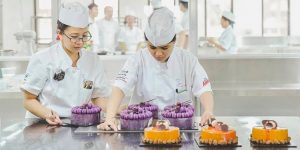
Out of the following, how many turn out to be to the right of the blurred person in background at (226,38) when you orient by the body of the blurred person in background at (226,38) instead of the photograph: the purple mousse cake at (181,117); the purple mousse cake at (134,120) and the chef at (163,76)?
0

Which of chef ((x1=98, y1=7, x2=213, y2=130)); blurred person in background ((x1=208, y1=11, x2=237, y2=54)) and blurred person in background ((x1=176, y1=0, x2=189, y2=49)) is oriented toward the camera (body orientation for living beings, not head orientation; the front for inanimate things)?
the chef

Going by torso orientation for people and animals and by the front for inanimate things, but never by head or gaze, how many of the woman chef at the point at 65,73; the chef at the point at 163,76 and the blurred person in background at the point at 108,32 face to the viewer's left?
0

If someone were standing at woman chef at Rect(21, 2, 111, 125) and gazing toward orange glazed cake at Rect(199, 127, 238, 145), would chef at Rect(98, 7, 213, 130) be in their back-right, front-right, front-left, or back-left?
front-left

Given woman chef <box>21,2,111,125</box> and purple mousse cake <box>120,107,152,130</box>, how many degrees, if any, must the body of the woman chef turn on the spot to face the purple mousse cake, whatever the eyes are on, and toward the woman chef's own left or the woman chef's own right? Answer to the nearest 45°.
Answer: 0° — they already face it

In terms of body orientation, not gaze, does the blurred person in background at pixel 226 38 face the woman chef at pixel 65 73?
no

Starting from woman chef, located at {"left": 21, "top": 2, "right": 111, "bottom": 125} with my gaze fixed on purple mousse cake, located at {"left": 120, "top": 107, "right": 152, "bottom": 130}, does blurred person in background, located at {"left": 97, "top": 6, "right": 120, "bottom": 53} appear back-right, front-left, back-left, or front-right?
back-left

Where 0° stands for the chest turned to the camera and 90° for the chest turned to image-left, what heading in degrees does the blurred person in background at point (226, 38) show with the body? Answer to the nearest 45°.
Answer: approximately 90°

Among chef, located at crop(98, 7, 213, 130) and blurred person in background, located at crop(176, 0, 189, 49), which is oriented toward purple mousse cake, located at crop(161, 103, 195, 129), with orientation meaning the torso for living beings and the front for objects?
the chef

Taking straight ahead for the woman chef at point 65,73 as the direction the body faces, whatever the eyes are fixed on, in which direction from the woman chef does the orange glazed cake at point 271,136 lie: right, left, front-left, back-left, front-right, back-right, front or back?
front

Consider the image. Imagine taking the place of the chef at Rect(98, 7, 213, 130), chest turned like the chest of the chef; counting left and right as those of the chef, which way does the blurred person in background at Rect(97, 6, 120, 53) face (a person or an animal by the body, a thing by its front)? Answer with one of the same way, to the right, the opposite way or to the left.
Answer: the same way

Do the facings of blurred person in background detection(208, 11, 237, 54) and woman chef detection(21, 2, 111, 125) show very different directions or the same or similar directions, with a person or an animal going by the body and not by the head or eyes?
very different directions

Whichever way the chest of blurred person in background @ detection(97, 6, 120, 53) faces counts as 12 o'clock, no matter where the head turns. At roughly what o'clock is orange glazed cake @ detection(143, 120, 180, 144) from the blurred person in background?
The orange glazed cake is roughly at 12 o'clock from the blurred person in background.

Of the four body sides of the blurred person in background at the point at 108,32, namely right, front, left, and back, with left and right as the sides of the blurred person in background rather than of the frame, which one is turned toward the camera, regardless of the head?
front
